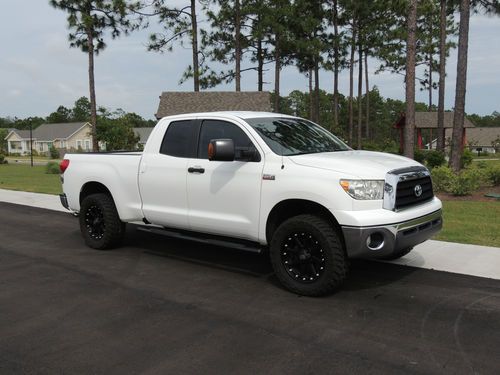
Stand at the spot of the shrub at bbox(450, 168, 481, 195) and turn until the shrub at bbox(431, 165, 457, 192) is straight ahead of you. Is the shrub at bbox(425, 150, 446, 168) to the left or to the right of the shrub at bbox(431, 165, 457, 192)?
right

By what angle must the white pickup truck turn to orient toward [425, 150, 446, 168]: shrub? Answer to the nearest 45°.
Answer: approximately 90° to its left

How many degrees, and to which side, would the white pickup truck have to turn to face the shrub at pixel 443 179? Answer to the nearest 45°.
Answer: approximately 90° to its left

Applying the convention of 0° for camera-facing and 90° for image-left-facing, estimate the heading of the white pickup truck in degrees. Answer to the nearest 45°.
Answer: approximately 315°

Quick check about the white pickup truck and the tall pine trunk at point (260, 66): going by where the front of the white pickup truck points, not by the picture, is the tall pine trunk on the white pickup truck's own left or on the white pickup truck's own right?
on the white pickup truck's own left

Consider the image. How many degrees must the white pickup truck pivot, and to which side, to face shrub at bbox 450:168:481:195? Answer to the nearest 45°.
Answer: approximately 90° to its left
